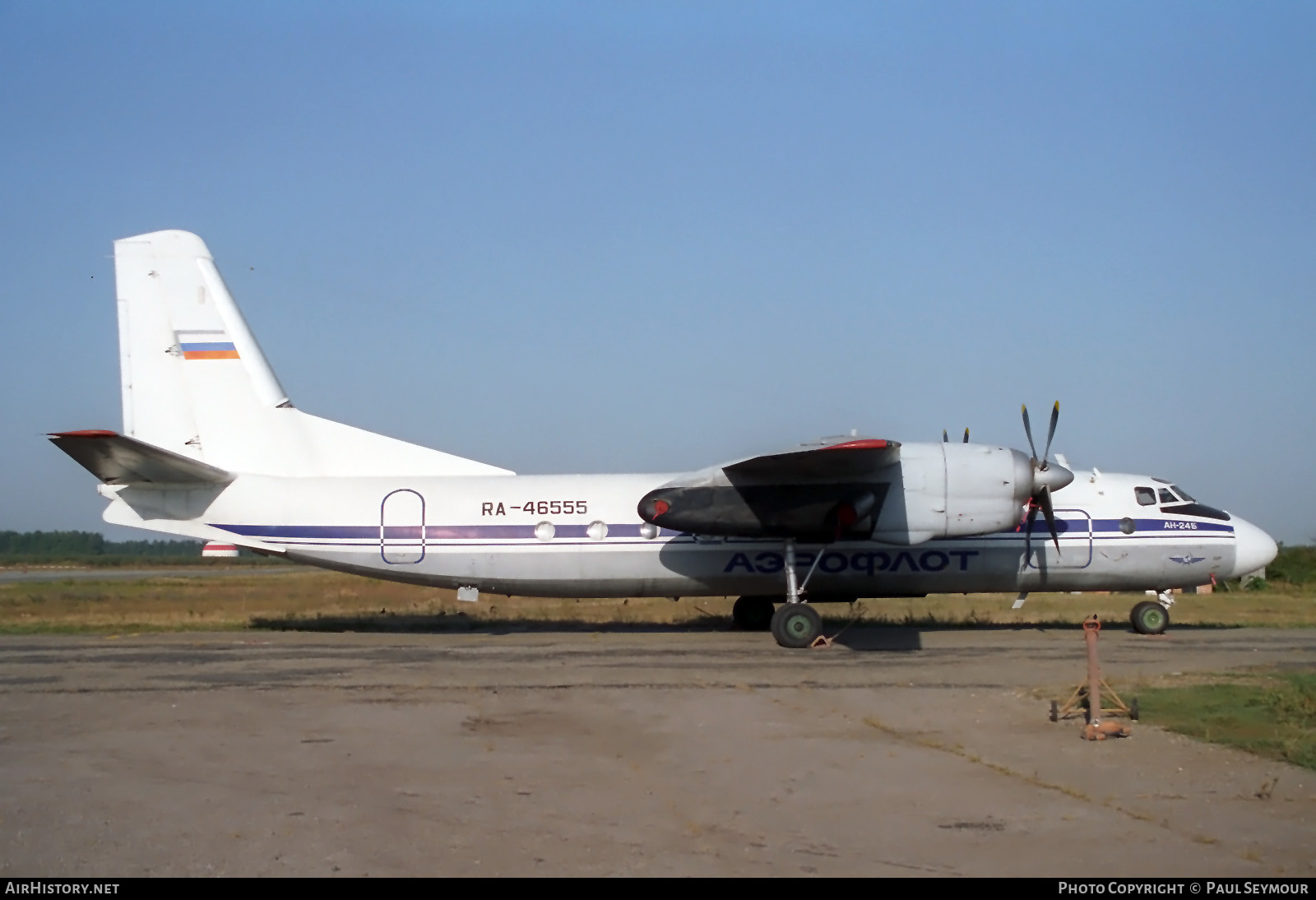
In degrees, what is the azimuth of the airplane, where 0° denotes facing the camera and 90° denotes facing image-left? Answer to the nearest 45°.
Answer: approximately 270°

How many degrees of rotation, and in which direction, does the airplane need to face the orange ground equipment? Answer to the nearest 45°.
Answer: approximately 45° to its right
